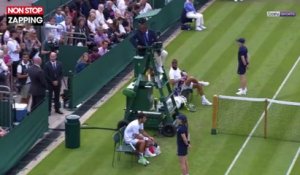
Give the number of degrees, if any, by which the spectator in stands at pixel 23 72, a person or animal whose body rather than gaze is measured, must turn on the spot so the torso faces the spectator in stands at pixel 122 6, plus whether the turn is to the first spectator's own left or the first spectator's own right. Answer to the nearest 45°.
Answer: approximately 90° to the first spectator's own left

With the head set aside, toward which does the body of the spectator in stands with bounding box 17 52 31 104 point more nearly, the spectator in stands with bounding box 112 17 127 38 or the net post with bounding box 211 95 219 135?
the net post

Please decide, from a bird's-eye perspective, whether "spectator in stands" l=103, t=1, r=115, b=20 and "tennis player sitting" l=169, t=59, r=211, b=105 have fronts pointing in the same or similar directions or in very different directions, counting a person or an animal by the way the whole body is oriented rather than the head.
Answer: same or similar directions

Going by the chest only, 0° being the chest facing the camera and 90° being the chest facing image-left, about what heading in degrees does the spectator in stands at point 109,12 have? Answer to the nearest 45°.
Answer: approximately 315°

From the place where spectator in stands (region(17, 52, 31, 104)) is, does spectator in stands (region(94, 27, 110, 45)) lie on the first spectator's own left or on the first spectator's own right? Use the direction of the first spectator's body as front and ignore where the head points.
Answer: on the first spectator's own left

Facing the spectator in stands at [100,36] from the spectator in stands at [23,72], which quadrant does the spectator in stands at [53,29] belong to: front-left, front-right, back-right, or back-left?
front-left

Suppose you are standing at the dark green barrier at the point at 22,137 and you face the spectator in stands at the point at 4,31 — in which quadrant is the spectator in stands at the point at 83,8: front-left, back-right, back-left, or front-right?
front-right

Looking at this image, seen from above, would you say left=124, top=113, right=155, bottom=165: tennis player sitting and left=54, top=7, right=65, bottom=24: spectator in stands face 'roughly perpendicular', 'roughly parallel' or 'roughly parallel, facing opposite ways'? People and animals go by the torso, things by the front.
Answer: roughly parallel
